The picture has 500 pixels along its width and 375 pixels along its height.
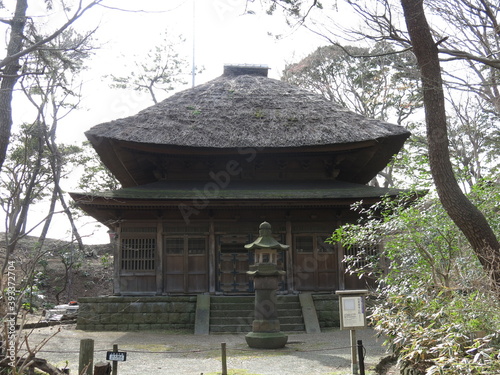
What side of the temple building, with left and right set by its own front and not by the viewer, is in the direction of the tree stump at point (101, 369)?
front

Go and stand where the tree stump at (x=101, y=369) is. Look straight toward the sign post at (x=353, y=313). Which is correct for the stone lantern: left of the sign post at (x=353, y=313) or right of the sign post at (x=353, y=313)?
left

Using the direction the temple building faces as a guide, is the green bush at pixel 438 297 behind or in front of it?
in front

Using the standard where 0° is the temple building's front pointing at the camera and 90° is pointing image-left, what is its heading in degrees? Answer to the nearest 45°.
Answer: approximately 0°

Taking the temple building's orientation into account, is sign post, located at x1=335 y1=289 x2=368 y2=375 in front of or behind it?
in front

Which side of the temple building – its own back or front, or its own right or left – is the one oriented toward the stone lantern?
front
